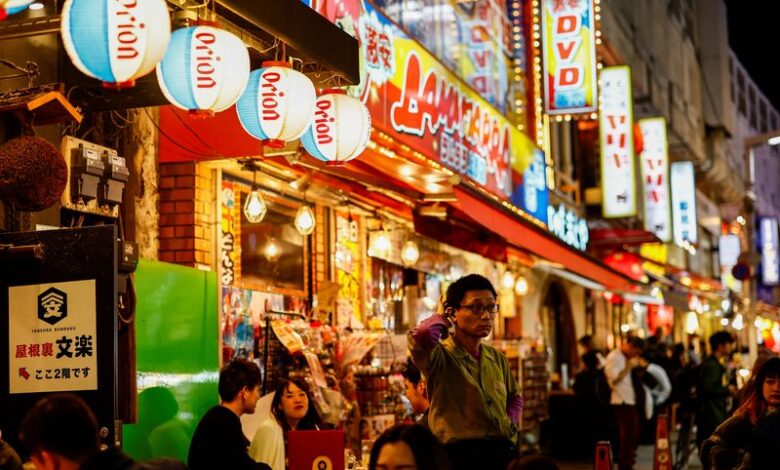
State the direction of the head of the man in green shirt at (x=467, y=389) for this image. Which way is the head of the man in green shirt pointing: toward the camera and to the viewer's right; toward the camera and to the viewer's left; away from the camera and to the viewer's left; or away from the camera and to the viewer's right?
toward the camera and to the viewer's right

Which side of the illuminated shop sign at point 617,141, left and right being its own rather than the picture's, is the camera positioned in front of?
front

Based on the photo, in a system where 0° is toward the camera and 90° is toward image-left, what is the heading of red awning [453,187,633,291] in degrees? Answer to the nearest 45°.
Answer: approximately 315°

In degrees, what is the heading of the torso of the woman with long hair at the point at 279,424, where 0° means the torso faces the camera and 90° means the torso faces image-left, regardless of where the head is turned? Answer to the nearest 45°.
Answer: approximately 315°

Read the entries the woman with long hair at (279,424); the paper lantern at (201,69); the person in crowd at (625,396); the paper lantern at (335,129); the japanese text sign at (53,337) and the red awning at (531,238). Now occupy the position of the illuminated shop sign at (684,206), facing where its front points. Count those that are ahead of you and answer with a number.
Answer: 6

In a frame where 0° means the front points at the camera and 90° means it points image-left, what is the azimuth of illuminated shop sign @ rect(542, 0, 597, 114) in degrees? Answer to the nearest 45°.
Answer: approximately 0°

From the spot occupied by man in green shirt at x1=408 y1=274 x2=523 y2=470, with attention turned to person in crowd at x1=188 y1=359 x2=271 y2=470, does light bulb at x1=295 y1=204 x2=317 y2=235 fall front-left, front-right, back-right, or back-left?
front-right

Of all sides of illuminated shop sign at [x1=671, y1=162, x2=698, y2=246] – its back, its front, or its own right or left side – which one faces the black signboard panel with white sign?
front

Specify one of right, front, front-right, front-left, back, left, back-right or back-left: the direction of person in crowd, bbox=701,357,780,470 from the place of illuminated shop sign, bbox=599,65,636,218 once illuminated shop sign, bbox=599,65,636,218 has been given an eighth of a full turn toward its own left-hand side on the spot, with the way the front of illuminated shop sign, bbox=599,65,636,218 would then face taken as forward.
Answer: front-right

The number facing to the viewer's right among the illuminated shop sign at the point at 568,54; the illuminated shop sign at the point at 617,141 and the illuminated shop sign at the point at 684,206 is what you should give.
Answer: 0

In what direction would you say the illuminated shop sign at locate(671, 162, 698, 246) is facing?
toward the camera

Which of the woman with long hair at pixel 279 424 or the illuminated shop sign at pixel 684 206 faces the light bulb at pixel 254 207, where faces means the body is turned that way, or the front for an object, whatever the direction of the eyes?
the illuminated shop sign
